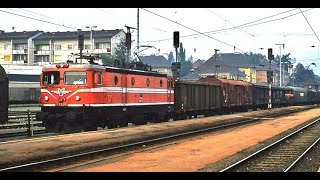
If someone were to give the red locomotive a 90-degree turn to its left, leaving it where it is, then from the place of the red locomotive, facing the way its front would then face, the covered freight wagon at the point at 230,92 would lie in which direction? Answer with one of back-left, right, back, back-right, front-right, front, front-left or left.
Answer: left

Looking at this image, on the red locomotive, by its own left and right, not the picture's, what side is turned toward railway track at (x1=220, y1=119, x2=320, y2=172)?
left

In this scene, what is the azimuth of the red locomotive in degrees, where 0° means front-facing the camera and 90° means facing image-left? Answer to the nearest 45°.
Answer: approximately 45°
